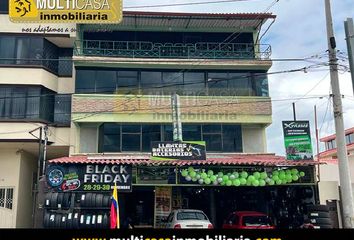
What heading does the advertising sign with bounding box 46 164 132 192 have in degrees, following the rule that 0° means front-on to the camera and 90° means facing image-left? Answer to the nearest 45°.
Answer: approximately 0°

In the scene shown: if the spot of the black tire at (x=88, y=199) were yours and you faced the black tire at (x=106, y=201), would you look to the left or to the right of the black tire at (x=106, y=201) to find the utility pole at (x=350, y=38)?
right

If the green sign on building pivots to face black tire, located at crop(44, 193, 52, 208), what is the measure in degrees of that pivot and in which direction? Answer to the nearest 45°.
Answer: approximately 90° to its right

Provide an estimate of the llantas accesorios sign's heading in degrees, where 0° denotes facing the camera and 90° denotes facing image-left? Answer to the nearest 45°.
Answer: approximately 0°

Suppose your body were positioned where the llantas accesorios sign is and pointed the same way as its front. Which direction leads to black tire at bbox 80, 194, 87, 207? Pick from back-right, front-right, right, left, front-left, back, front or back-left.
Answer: right

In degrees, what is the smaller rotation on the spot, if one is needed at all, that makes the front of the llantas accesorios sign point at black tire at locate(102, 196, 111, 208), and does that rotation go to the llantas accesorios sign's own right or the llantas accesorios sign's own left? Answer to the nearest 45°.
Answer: approximately 90° to the llantas accesorios sign's own right

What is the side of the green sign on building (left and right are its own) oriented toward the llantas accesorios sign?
right
